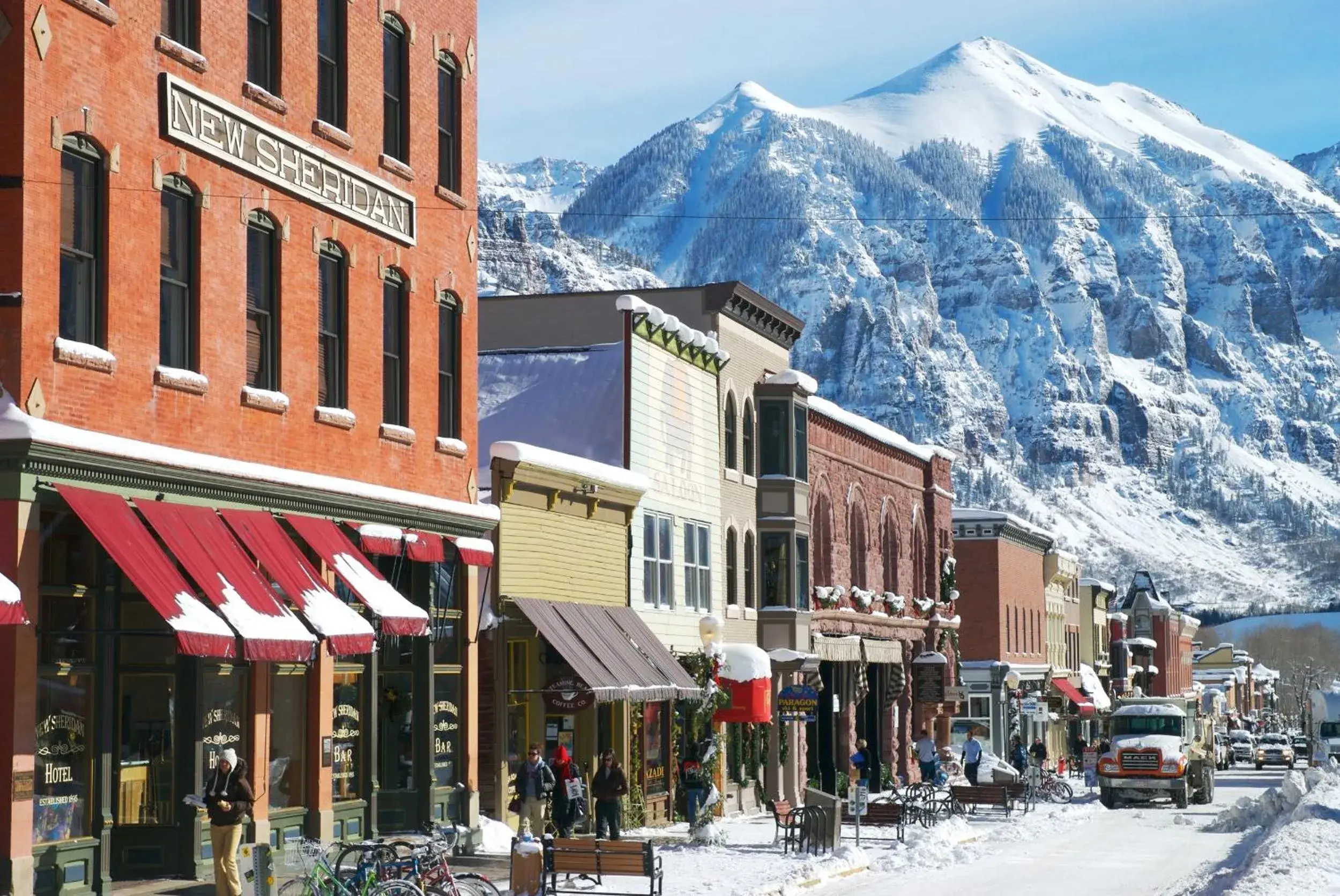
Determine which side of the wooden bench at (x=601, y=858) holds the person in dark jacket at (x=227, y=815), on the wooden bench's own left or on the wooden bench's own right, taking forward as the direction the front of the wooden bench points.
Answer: on the wooden bench's own left

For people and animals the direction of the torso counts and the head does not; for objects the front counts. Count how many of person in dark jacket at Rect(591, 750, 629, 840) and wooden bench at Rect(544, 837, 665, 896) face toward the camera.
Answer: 1

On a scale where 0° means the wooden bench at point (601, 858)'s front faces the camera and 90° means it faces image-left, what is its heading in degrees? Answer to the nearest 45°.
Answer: approximately 180°

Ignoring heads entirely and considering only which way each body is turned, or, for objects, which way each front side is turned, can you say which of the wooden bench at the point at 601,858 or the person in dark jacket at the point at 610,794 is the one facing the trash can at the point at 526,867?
the person in dark jacket

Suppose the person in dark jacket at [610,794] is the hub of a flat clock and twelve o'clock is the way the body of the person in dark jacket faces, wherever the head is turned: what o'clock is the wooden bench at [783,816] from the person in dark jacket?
The wooden bench is roughly at 8 o'clock from the person in dark jacket.

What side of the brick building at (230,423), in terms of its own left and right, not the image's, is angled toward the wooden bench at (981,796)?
left

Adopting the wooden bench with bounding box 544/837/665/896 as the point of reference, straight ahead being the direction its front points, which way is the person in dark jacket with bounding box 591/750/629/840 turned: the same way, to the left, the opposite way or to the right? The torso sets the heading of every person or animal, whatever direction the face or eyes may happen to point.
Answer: the opposite way

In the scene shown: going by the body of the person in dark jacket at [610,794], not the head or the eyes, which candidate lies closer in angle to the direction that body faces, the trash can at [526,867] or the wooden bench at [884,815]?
the trash can

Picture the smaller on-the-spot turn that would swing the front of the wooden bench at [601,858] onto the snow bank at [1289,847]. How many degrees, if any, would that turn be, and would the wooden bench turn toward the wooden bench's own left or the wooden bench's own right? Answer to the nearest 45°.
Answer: approximately 45° to the wooden bench's own right

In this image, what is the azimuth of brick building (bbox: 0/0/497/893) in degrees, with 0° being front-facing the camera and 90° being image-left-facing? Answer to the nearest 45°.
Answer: approximately 315°

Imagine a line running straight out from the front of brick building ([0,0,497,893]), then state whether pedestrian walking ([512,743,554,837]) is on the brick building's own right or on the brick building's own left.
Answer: on the brick building's own left
